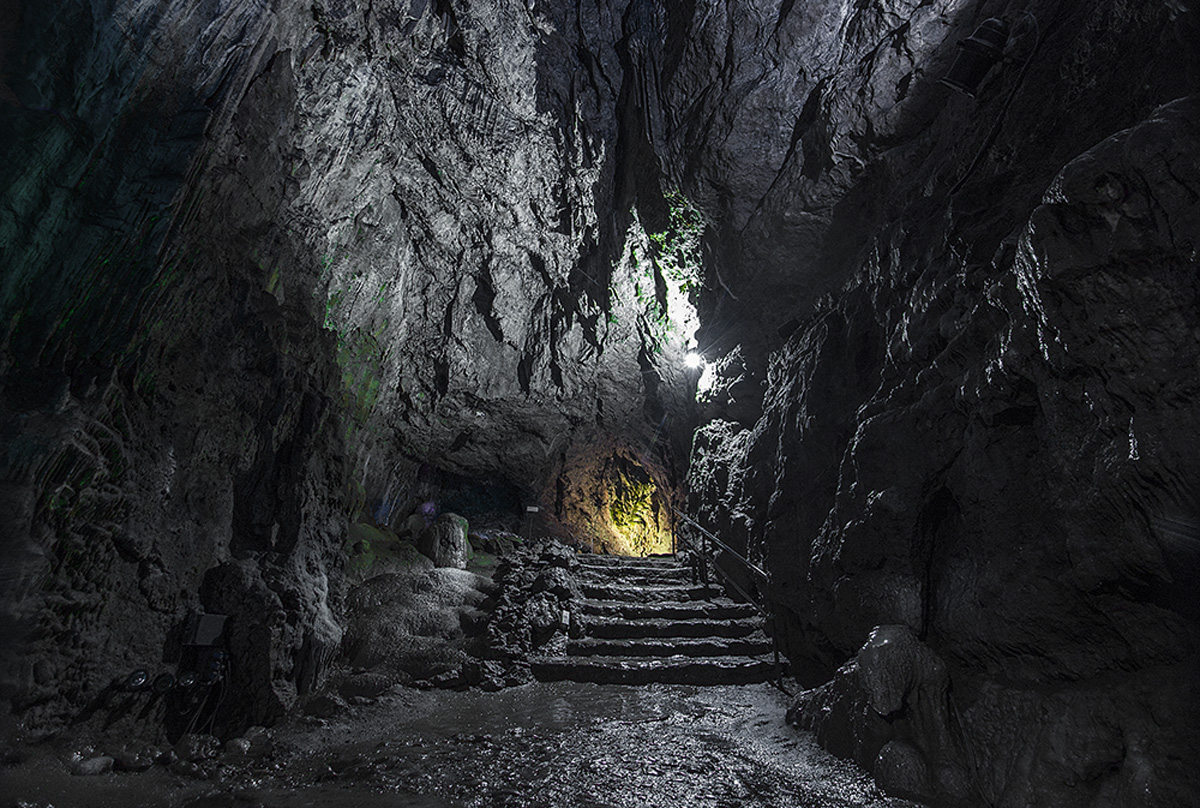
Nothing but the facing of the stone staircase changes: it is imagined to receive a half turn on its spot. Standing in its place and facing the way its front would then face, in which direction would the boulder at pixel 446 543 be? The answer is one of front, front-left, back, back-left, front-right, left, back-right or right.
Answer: front-left

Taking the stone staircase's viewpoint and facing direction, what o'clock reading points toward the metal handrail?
The metal handrail is roughly at 9 o'clock from the stone staircase.

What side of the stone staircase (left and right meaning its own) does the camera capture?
front

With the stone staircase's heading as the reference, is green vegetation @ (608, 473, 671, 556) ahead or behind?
behind
